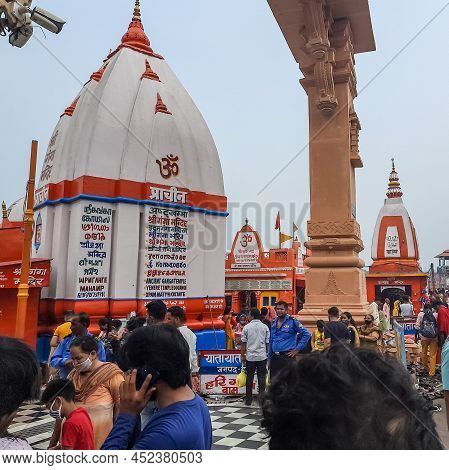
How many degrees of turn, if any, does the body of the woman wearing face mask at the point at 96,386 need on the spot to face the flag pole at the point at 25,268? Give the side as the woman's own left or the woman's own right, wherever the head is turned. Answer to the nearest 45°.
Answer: approximately 135° to the woman's own right

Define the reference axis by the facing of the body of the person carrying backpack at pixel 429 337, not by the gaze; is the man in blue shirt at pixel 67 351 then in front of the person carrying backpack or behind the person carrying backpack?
behind

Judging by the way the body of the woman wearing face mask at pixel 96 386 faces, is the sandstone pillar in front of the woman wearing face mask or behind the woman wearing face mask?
behind

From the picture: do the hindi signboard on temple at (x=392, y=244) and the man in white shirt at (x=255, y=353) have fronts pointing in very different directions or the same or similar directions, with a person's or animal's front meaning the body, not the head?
very different directions

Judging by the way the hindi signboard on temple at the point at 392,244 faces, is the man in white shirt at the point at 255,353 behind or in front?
in front

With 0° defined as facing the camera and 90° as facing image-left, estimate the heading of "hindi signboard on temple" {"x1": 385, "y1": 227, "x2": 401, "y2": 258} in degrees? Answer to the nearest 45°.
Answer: approximately 0°

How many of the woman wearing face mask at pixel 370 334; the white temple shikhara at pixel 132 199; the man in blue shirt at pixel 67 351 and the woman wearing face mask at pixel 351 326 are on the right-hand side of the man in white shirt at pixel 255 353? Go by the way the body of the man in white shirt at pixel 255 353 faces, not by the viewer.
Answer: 2

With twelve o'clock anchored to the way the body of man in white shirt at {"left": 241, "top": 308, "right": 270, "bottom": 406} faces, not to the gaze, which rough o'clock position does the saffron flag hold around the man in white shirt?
The saffron flag is roughly at 12 o'clock from the man in white shirt.

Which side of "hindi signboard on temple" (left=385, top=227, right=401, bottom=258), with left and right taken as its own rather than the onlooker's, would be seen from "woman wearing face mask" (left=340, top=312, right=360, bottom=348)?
front

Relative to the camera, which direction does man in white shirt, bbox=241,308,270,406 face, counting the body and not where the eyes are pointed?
away from the camera

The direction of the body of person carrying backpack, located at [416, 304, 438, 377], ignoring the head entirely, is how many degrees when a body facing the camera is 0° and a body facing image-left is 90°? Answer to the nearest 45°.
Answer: approximately 180°
